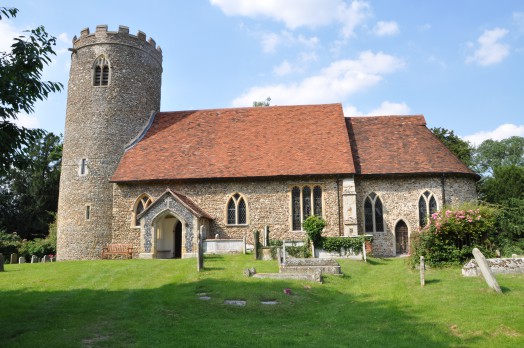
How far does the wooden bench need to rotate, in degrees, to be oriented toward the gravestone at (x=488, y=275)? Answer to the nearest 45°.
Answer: approximately 45° to its left

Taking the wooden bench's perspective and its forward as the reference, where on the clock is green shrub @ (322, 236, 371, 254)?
The green shrub is roughly at 10 o'clock from the wooden bench.

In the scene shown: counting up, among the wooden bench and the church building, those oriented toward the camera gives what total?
2

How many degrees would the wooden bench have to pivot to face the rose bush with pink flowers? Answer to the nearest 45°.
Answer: approximately 45° to its left

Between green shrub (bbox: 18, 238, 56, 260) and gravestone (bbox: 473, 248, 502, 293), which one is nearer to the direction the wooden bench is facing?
the gravestone

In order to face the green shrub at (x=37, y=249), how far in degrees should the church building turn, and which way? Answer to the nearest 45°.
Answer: approximately 135° to its right

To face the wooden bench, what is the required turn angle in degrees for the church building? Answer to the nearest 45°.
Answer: approximately 90° to its right

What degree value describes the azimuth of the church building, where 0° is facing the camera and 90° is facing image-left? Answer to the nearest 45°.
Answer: approximately 0°

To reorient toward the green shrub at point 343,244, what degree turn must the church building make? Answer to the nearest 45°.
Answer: approximately 45° to its left
